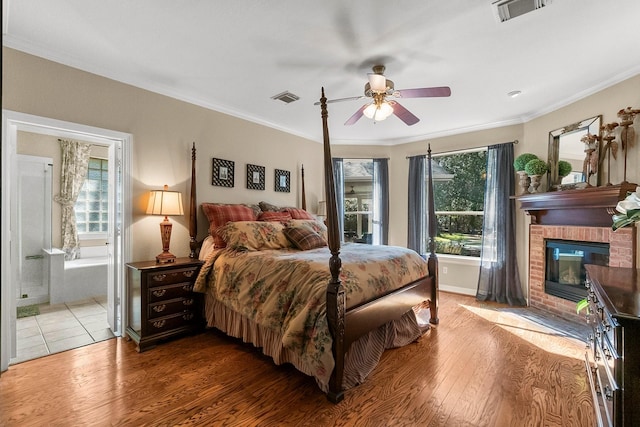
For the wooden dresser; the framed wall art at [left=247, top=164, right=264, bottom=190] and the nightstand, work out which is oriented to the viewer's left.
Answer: the wooden dresser

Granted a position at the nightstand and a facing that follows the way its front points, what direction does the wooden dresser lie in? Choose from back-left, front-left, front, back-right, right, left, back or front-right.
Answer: front

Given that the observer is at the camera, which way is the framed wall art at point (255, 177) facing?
facing the viewer and to the right of the viewer

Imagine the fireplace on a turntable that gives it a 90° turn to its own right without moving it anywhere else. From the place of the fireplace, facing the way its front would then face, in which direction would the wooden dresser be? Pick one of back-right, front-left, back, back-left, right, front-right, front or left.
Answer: back-left

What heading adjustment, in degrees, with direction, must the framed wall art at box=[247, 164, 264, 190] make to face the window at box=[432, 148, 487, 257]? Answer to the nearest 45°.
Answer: approximately 45° to its left

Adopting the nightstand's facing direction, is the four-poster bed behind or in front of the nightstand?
in front

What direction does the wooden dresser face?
to the viewer's left

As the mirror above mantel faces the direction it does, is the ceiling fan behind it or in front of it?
in front

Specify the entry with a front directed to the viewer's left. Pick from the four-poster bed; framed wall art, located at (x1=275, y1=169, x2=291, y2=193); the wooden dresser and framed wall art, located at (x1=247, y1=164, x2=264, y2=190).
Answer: the wooden dresser

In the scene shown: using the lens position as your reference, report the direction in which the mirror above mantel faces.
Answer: facing the viewer and to the left of the viewer

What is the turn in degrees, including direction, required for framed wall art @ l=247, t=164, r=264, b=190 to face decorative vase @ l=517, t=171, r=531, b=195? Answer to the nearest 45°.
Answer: approximately 45° to its left

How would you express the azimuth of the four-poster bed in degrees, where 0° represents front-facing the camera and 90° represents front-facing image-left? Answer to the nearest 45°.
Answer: approximately 315°
